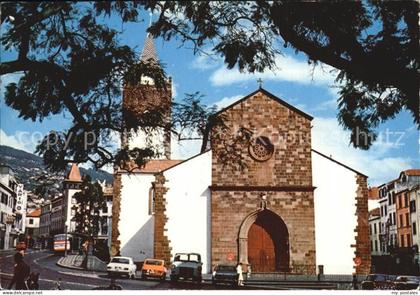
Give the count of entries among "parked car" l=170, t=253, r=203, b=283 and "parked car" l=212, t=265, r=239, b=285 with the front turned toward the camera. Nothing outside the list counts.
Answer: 2

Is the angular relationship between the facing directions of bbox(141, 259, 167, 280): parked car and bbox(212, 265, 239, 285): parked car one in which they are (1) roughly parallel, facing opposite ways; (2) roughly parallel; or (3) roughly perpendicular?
roughly parallel

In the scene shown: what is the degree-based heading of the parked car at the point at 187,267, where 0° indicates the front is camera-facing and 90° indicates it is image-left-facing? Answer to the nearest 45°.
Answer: approximately 0°

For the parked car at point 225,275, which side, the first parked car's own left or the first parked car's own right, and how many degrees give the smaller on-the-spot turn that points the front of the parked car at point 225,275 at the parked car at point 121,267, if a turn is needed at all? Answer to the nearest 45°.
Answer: approximately 90° to the first parked car's own right

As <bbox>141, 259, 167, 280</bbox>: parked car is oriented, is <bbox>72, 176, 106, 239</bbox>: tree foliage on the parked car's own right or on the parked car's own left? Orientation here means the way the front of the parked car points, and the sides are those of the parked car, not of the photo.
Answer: on the parked car's own right

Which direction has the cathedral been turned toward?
toward the camera

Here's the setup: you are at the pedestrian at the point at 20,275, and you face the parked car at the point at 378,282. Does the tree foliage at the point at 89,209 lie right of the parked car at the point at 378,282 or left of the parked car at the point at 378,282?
left

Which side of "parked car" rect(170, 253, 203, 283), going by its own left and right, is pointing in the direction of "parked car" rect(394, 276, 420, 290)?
left

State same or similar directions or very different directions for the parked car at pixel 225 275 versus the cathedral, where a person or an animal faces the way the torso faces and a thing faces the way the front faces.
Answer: same or similar directions

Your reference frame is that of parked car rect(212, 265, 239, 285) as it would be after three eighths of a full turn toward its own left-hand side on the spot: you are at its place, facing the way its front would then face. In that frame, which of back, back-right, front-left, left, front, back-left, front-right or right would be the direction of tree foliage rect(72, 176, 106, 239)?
back-left

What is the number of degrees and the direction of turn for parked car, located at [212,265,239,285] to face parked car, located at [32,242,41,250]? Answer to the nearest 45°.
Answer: approximately 90° to its right

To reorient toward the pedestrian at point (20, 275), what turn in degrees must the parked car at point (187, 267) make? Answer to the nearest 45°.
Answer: approximately 45° to its right

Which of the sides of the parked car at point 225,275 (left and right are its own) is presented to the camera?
front
